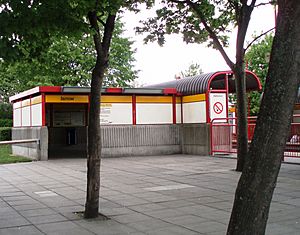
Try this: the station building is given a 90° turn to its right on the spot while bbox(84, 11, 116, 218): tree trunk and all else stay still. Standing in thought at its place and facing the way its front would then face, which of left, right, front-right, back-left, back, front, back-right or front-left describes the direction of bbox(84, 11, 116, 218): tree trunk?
left

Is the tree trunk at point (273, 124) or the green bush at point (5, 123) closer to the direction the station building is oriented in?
the tree trunk

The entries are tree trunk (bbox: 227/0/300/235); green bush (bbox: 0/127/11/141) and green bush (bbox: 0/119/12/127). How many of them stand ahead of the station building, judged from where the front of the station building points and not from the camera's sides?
1

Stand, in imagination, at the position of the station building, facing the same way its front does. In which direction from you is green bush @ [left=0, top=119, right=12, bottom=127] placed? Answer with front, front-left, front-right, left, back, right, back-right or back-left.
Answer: back-right

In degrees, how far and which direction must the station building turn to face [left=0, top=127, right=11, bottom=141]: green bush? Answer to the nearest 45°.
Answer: approximately 135° to its right

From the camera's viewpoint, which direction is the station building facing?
toward the camera

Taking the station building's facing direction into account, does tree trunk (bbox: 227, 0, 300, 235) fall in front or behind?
in front

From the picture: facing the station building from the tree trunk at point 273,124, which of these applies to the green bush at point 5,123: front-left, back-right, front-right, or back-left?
front-left
